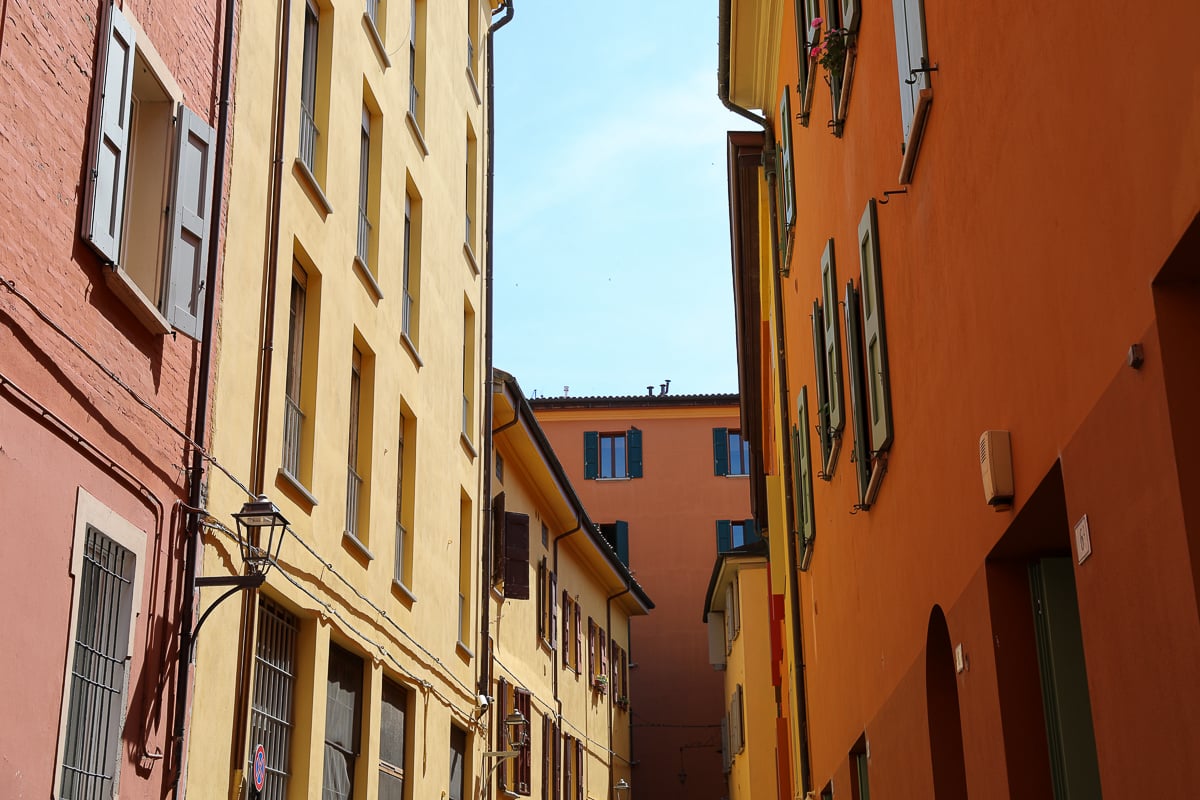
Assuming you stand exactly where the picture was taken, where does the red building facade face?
facing the viewer and to the right of the viewer

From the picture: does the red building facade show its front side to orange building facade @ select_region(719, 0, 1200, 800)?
yes

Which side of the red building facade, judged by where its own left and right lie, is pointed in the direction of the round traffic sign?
left

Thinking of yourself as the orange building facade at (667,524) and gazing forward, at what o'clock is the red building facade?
The red building facade is roughly at 12 o'clock from the orange building facade.

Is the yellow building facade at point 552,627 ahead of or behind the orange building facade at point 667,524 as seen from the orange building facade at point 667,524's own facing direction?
ahead

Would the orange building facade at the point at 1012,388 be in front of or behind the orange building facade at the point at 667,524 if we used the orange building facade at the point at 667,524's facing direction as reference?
in front

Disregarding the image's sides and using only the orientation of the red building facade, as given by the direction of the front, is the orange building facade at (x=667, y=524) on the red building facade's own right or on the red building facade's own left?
on the red building facade's own left

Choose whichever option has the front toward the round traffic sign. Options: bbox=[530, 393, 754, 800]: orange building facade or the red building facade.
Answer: the orange building facade

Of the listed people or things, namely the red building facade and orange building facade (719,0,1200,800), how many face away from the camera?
0

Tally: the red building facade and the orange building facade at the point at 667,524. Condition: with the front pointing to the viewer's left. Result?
0
